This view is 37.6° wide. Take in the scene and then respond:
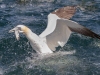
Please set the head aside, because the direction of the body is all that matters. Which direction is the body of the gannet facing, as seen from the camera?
to the viewer's left
